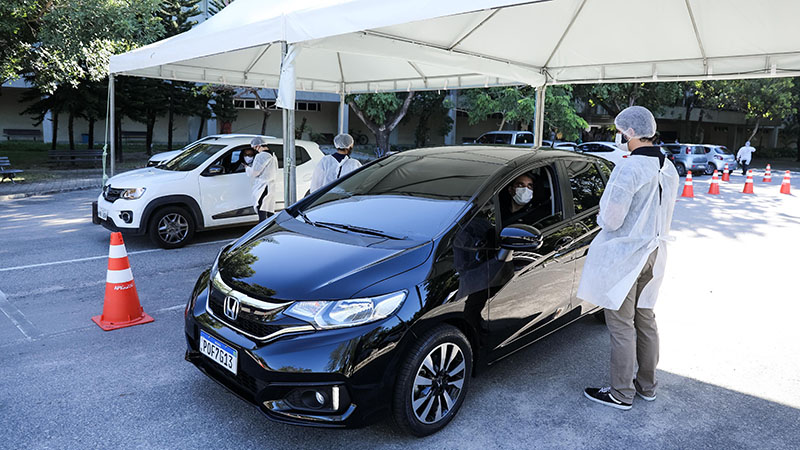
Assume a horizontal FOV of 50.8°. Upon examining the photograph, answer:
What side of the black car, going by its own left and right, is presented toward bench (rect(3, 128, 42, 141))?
right

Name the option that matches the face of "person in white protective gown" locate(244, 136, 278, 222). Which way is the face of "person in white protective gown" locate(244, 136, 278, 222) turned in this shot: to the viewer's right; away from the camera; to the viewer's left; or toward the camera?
to the viewer's left

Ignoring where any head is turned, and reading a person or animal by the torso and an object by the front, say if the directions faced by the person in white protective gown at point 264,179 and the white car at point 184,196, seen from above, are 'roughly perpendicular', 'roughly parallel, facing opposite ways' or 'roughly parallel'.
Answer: roughly perpendicular

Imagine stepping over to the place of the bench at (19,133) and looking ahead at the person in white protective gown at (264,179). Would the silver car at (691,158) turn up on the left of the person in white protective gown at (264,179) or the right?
left

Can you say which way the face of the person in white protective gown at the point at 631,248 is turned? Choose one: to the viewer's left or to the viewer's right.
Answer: to the viewer's left
